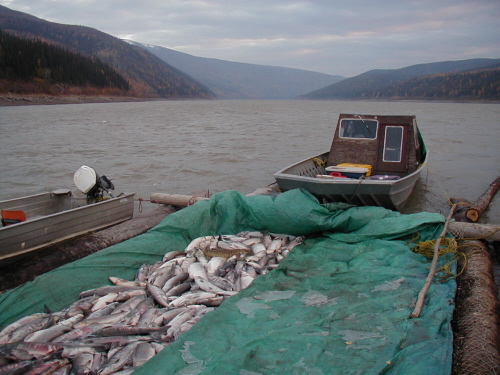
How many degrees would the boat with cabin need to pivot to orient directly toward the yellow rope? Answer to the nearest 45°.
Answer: approximately 45° to its left

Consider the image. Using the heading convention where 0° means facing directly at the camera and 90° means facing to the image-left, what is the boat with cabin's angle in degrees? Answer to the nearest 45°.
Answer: approximately 45°

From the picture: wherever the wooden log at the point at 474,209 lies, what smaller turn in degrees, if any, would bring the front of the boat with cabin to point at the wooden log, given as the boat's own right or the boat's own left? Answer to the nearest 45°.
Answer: approximately 90° to the boat's own left

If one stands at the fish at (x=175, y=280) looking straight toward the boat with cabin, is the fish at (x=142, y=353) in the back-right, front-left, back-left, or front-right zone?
back-right

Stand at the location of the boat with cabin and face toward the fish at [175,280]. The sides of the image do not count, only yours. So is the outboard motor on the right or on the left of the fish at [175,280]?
right
